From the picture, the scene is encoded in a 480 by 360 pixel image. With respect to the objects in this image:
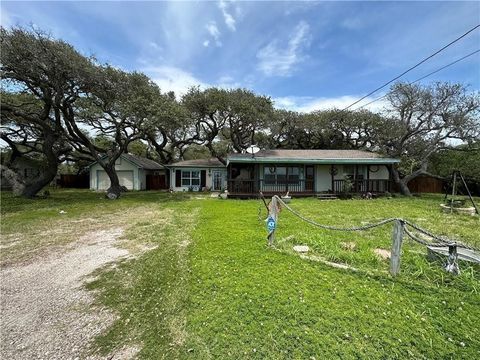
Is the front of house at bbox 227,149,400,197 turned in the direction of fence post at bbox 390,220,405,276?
yes

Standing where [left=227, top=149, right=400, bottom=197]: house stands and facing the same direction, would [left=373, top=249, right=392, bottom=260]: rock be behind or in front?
in front

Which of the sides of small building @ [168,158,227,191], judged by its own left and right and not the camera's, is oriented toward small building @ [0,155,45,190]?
right

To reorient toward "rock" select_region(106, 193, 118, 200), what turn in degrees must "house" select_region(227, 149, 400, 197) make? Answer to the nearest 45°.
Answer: approximately 90° to its right

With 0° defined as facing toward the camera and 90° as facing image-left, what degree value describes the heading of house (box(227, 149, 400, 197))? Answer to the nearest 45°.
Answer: approximately 0°

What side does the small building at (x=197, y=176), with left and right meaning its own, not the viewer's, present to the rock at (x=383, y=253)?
front

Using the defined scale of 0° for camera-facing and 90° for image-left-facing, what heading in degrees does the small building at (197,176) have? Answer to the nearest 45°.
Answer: approximately 0°

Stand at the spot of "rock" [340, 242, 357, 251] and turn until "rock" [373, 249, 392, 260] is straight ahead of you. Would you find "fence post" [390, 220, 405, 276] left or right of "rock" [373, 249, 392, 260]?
right

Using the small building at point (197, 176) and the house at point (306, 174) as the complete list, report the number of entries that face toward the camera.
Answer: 2

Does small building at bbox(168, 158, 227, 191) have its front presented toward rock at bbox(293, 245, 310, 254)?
yes

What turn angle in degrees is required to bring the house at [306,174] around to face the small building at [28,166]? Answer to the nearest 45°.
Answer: approximately 90° to its right
